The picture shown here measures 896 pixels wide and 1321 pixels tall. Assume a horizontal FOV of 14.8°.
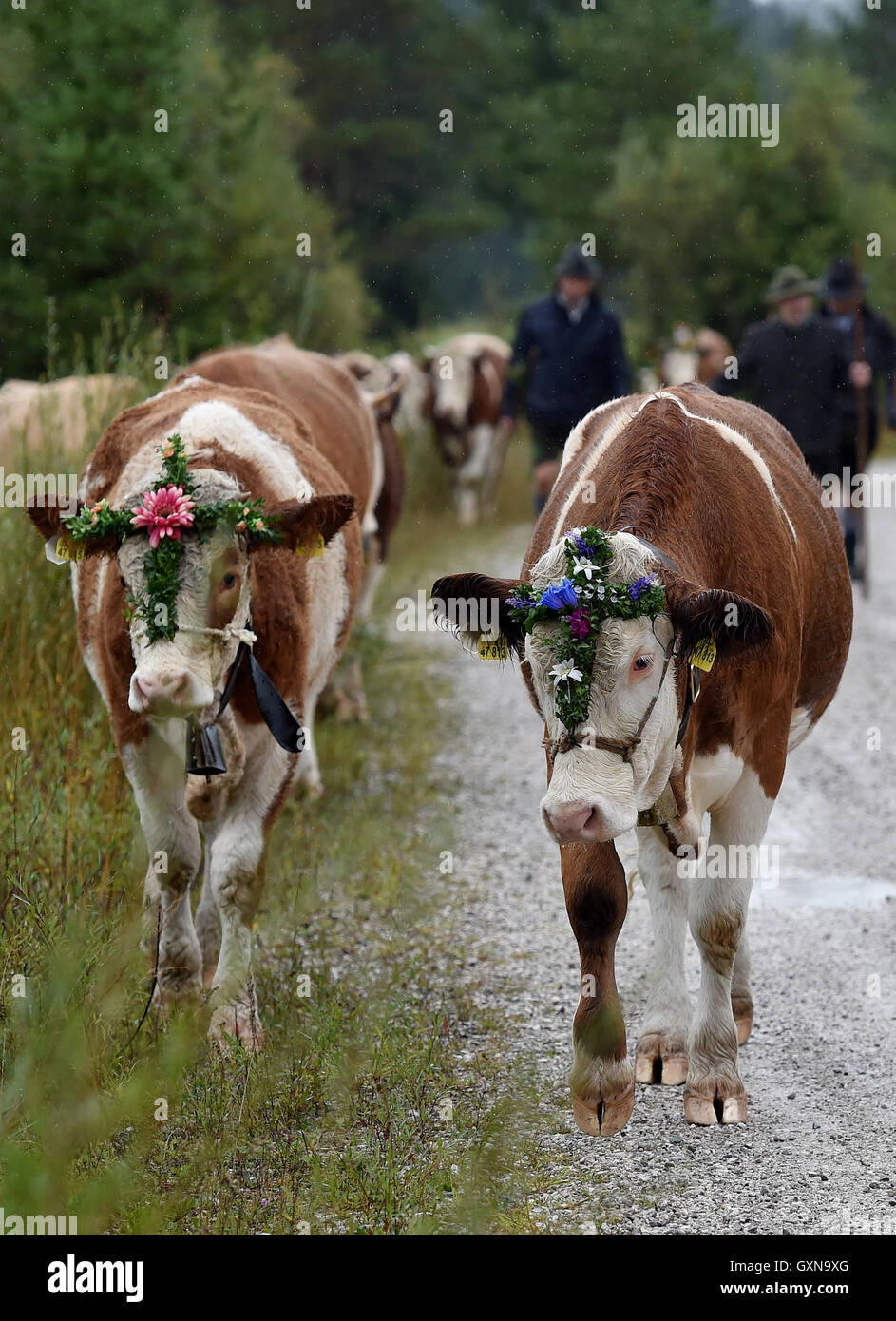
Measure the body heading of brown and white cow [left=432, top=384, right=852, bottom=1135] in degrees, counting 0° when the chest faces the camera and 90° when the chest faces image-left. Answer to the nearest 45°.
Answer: approximately 0°

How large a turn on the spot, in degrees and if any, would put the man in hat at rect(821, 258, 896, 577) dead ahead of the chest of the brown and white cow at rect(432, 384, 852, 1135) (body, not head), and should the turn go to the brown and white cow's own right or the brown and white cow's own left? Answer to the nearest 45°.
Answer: approximately 180°

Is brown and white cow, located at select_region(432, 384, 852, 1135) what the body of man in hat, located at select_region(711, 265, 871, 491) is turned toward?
yes

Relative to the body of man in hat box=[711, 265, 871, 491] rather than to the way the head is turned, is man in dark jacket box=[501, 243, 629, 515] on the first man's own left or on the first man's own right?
on the first man's own right

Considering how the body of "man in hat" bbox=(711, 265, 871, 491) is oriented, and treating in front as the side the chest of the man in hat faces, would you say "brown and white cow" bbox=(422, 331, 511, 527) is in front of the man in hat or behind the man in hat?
behind

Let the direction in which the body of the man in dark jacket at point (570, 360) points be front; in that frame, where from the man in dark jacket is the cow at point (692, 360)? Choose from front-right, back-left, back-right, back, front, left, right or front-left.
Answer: back

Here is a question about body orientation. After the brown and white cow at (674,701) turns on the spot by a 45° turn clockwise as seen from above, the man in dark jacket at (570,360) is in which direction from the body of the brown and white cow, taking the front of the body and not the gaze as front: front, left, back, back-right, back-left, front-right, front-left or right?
back-right

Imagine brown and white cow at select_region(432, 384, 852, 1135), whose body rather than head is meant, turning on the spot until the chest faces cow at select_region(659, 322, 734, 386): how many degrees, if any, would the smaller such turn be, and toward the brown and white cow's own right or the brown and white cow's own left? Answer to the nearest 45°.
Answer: approximately 180°
